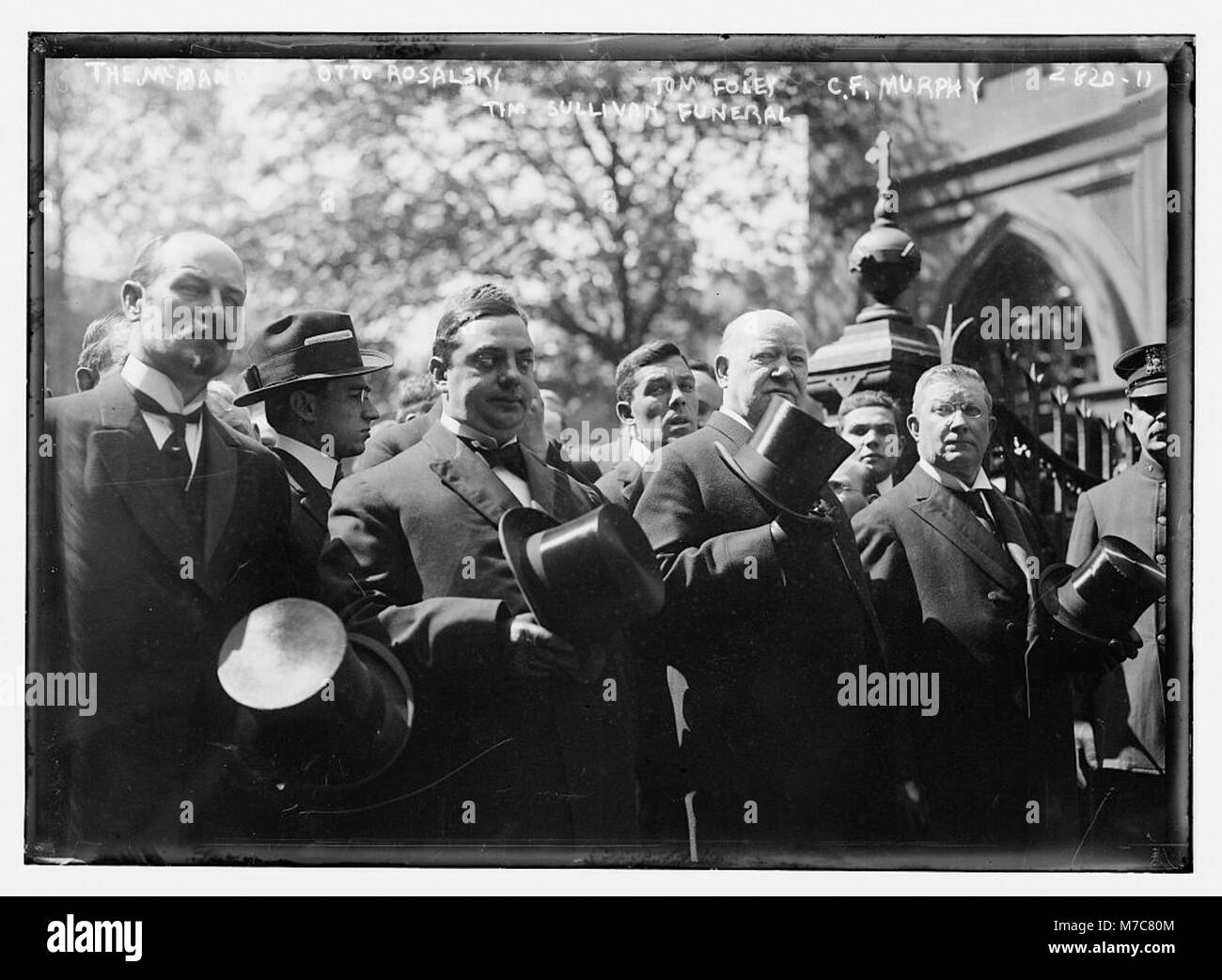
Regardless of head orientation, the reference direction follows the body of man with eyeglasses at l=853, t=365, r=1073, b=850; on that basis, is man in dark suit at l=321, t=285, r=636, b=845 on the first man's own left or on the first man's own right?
on the first man's own right

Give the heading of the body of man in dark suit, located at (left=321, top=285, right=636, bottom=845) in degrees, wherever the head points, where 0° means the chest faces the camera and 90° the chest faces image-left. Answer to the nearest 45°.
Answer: approximately 315°

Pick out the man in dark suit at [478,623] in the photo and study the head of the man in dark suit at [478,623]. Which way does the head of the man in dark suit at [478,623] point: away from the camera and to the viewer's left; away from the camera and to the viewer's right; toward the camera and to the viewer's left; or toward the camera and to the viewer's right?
toward the camera and to the viewer's right

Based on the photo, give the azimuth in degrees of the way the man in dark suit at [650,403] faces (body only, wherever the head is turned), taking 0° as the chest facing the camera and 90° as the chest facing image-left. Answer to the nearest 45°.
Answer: approximately 315°

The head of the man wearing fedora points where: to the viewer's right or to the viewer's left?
to the viewer's right

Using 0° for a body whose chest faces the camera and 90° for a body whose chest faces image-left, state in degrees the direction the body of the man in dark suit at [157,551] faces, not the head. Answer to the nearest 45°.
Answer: approximately 315°

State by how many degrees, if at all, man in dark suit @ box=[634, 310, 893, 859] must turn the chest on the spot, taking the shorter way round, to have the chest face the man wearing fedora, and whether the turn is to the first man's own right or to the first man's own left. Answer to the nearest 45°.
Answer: approximately 135° to the first man's own right

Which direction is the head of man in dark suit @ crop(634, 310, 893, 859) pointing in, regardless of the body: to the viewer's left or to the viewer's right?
to the viewer's right

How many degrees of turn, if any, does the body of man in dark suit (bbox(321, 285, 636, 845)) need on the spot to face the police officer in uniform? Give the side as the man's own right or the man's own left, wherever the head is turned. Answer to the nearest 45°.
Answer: approximately 45° to the man's own left
